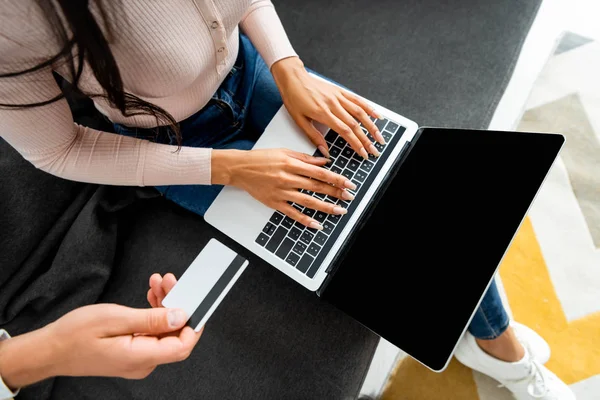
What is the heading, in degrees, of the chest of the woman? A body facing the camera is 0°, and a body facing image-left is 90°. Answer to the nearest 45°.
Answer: approximately 315°

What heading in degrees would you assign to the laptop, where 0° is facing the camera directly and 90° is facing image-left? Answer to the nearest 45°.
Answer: approximately 135°
